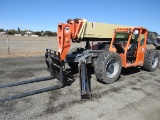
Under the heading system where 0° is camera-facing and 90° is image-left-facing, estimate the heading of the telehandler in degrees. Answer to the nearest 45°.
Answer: approximately 45°
